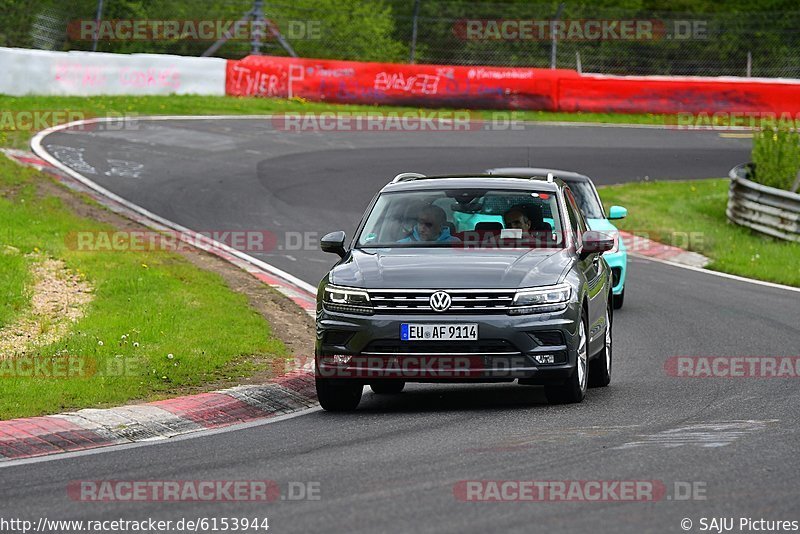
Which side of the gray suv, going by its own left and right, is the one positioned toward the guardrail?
back

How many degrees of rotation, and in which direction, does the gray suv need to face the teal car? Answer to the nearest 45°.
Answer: approximately 180°

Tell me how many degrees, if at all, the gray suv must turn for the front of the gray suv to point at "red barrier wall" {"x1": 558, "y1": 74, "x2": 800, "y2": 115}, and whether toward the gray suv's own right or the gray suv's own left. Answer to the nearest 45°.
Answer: approximately 180°

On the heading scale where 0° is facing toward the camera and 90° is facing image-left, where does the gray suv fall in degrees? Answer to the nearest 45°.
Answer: approximately 0°

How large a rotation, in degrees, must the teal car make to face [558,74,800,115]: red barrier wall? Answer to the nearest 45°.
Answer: approximately 180°

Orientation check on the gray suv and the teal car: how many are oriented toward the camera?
2

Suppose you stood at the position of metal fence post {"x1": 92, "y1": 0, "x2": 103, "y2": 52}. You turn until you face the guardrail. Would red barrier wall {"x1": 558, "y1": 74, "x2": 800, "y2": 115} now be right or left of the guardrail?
left

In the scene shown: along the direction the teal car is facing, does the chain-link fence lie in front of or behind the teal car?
behind

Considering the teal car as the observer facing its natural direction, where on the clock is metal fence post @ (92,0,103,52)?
The metal fence post is roughly at 5 o'clock from the teal car.

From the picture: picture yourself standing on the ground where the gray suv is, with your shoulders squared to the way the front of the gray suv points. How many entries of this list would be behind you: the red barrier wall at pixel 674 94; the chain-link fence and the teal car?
3

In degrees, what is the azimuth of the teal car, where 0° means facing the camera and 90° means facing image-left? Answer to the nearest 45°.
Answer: approximately 0°

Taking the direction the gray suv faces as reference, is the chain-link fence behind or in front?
behind
